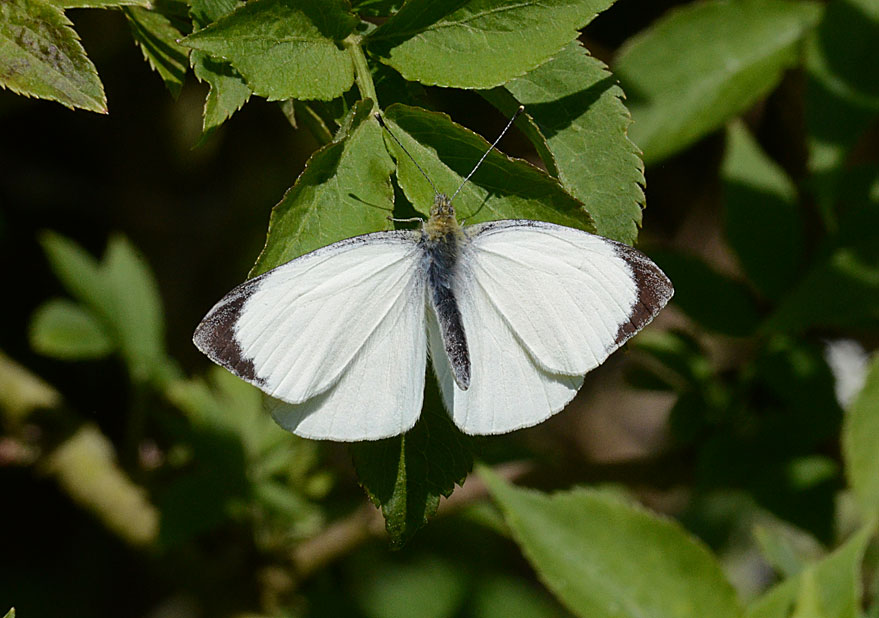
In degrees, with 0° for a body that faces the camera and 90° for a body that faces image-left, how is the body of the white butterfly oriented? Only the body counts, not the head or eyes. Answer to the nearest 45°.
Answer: approximately 180°
